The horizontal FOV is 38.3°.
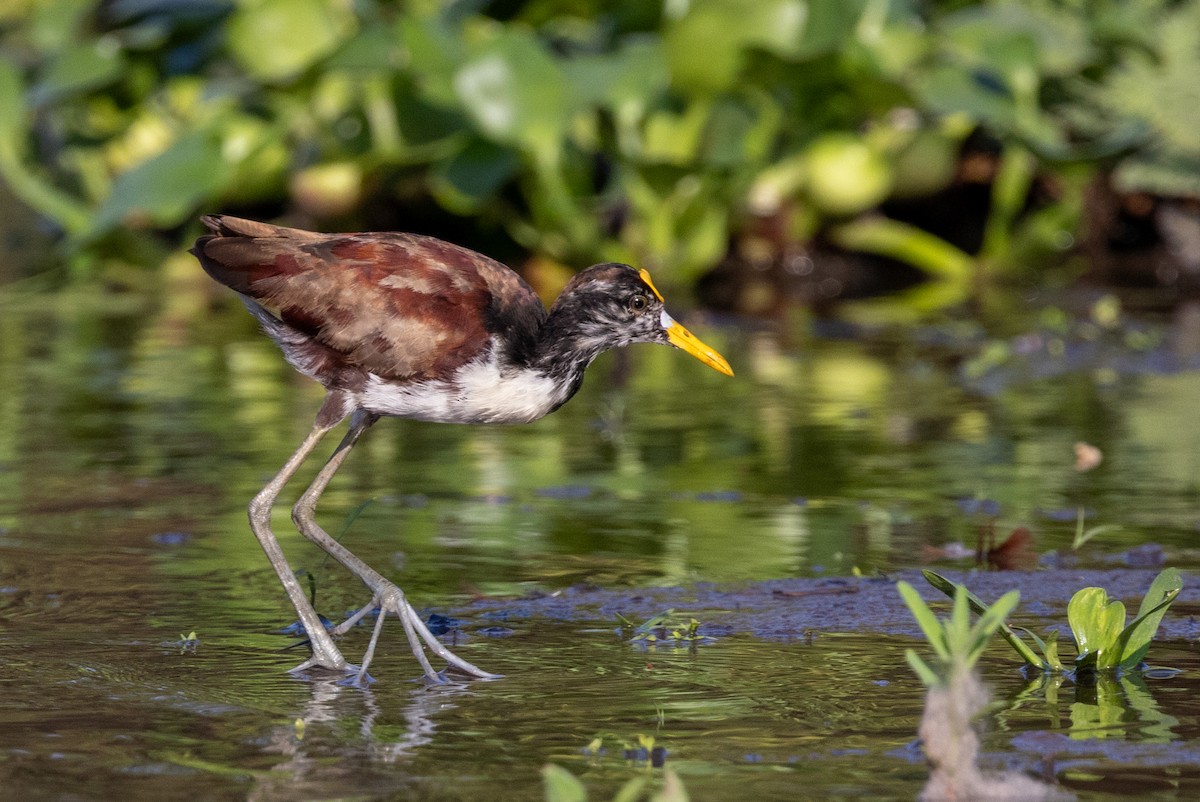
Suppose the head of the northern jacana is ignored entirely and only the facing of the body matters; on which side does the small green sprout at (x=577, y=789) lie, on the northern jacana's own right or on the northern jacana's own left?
on the northern jacana's own right

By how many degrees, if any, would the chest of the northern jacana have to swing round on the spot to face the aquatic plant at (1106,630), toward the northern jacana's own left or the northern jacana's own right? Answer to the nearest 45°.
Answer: approximately 45° to the northern jacana's own right

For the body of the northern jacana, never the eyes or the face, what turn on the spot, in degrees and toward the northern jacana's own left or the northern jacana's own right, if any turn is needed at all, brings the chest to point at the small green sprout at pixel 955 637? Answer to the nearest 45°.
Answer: approximately 45° to the northern jacana's own right

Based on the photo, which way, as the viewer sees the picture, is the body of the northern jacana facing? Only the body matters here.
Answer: to the viewer's right

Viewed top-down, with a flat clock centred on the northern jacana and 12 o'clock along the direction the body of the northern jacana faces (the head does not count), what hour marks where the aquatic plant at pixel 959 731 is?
The aquatic plant is roughly at 2 o'clock from the northern jacana.
